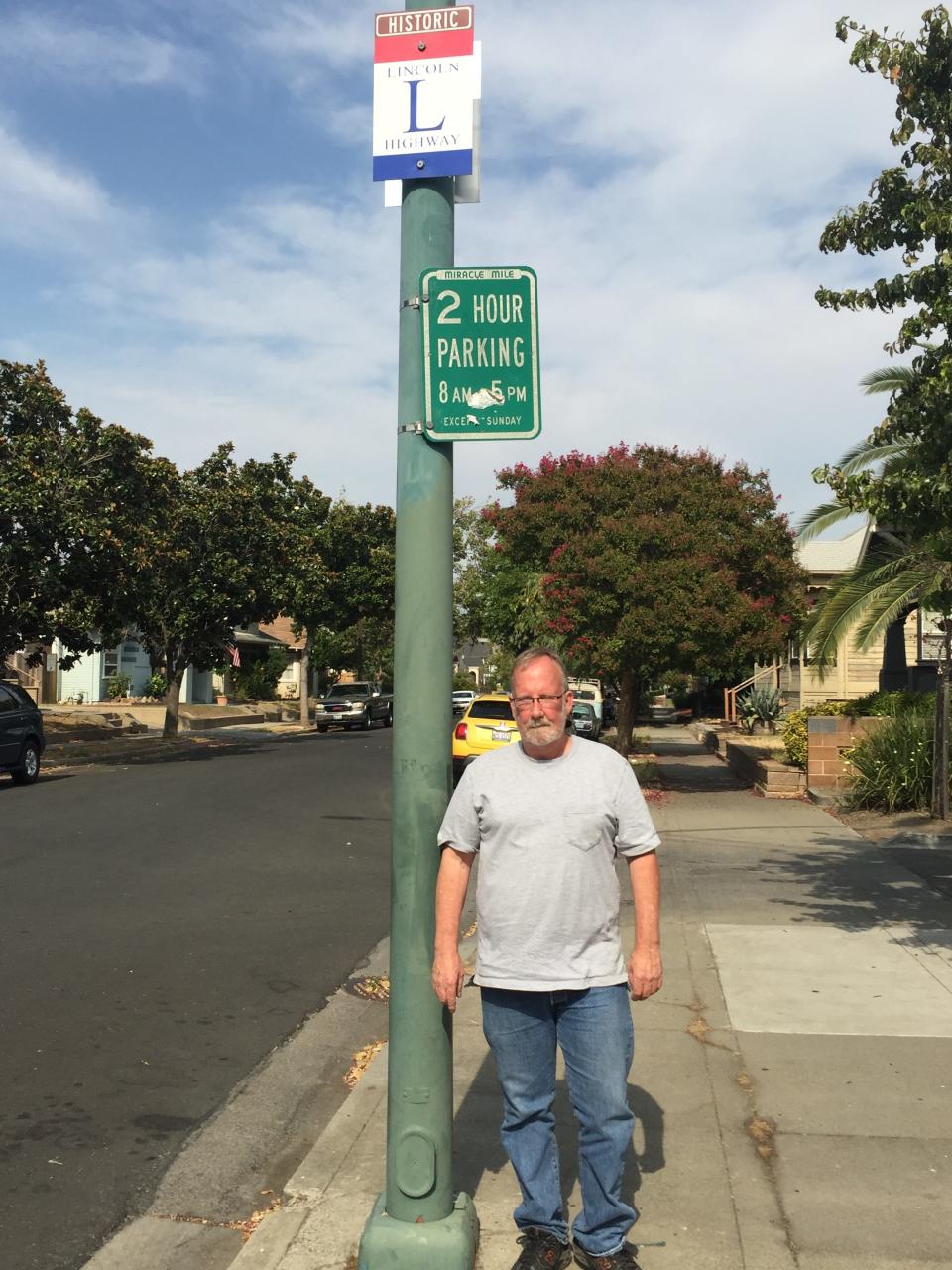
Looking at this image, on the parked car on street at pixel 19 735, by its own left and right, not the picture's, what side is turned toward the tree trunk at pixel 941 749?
left

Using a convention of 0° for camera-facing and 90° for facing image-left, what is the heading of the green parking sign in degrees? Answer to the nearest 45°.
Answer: approximately 0°

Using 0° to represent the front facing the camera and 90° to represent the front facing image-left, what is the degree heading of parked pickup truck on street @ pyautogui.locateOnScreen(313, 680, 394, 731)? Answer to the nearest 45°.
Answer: approximately 45°

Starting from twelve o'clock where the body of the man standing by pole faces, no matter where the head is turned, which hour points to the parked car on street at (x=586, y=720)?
The parked car on street is roughly at 6 o'clock from the man standing by pole.

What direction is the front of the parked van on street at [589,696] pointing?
away from the camera

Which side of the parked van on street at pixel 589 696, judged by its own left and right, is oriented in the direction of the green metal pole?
back

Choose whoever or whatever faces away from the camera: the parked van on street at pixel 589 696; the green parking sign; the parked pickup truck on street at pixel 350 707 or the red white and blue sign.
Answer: the parked van on street at pixel 589 696

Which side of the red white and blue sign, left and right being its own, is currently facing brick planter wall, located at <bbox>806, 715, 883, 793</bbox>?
back

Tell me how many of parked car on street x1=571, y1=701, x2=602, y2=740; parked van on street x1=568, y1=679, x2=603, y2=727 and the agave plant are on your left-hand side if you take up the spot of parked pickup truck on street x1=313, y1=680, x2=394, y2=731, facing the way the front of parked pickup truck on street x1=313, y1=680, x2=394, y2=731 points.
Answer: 3

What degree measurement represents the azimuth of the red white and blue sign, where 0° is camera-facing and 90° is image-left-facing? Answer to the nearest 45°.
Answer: approximately 0°

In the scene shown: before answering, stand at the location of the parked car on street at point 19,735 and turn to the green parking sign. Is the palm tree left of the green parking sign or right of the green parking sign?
left

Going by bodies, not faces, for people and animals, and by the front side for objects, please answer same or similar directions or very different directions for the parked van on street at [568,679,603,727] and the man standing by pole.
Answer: very different directions

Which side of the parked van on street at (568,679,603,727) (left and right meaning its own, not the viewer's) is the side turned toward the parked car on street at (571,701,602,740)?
back

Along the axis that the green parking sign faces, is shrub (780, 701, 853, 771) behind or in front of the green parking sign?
behind
